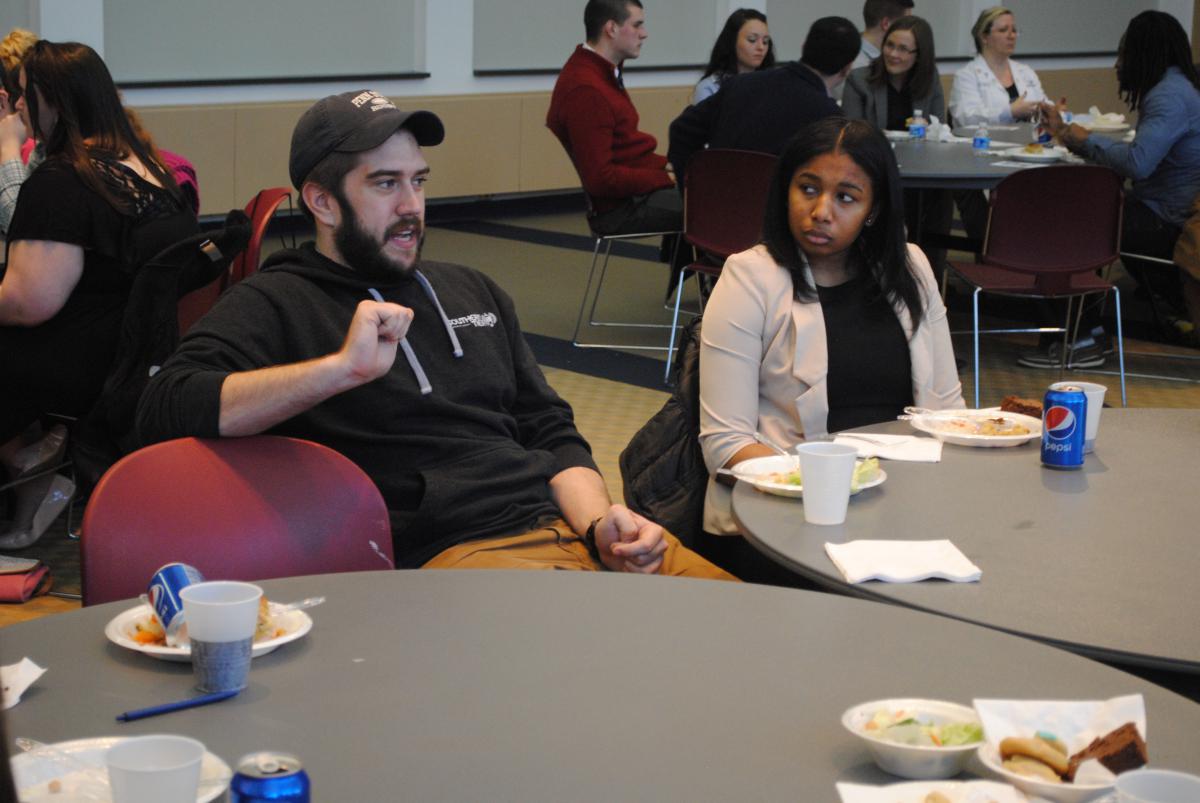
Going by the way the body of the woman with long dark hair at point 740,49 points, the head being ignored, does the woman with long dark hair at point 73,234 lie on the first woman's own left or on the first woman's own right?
on the first woman's own right

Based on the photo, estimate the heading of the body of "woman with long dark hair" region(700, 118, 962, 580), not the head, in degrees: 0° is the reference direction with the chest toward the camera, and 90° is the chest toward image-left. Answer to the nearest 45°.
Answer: approximately 315°

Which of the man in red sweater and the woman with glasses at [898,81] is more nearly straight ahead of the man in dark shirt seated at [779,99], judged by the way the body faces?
the woman with glasses

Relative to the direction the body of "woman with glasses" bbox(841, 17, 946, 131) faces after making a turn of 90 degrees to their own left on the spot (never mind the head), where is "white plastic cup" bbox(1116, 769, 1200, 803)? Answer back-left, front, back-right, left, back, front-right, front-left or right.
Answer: front-right

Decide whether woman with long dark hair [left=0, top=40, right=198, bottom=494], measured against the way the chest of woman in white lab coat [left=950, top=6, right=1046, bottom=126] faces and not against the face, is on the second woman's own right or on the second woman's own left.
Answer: on the second woman's own right

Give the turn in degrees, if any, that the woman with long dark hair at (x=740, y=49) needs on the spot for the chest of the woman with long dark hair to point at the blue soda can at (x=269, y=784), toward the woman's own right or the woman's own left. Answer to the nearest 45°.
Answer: approximately 45° to the woman's own right

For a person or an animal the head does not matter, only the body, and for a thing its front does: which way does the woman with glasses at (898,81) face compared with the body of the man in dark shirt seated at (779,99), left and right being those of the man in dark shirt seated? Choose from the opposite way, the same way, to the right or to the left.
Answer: the opposite way

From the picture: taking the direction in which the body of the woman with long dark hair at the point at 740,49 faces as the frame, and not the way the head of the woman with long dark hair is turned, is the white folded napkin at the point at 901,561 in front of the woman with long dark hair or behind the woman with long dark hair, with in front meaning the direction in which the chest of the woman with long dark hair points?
in front

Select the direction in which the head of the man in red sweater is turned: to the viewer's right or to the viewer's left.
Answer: to the viewer's right

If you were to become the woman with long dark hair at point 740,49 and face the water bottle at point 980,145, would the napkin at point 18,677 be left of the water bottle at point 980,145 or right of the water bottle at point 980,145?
right

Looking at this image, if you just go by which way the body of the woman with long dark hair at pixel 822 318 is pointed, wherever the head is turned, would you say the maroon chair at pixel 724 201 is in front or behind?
behind

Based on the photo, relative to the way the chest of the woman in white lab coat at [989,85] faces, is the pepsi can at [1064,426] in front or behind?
in front

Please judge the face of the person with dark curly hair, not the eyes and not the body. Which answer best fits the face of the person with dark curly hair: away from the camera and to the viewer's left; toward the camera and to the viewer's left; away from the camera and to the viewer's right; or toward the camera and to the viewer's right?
away from the camera and to the viewer's left

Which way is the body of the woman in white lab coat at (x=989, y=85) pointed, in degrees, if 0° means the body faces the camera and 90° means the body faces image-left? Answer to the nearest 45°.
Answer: approximately 315°

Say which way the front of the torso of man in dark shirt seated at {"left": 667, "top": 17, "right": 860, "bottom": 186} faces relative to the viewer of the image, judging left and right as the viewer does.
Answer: facing away from the viewer and to the right of the viewer

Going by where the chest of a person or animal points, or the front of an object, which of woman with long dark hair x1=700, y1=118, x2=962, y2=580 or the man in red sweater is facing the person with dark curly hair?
the man in red sweater
